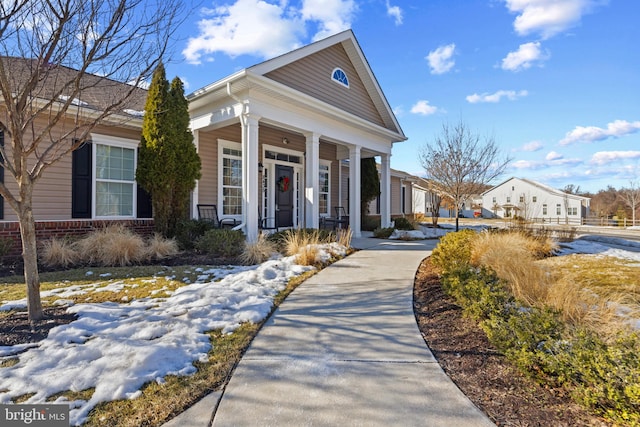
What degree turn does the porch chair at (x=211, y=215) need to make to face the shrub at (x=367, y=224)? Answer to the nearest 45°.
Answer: approximately 90° to its left

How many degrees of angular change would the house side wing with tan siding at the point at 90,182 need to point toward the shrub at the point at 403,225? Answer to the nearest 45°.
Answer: approximately 45° to its left

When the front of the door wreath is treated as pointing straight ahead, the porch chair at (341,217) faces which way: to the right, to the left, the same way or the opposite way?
the same way

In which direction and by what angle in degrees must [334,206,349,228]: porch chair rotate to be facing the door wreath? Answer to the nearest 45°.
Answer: approximately 90° to its right

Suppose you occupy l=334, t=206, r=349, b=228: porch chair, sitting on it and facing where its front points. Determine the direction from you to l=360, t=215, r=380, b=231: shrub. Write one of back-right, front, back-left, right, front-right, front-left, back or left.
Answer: left

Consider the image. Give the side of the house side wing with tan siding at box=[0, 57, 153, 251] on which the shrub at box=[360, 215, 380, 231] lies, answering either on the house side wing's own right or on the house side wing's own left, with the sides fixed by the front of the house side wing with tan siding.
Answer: on the house side wing's own left

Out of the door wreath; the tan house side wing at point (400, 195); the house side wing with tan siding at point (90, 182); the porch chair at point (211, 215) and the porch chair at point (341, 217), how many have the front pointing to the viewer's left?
0

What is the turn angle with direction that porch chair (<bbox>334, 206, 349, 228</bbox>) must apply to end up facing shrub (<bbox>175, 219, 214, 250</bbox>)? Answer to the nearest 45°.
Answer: approximately 90° to its right

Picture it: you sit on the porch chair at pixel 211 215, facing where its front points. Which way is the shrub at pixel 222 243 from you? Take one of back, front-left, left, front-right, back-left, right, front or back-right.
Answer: front-right

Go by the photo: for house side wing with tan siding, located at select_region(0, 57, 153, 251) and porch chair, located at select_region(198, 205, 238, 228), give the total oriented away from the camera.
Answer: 0

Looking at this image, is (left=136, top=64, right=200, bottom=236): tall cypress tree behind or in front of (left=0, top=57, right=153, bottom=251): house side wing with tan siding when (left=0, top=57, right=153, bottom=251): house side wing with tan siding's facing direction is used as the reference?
in front

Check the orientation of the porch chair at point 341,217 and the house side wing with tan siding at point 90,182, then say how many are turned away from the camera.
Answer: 0

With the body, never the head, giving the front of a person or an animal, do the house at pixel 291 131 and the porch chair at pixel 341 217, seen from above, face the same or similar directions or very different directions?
same or similar directions

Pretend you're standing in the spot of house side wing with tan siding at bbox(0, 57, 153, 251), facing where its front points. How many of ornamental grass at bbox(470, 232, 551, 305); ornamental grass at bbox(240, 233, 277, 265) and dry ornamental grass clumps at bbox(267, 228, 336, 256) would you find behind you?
0

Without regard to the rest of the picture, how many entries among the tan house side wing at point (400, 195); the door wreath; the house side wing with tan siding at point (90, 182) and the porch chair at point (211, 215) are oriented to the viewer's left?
0

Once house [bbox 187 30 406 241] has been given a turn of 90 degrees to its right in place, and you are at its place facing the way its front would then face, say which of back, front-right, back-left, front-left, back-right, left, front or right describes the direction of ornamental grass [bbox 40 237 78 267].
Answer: front
